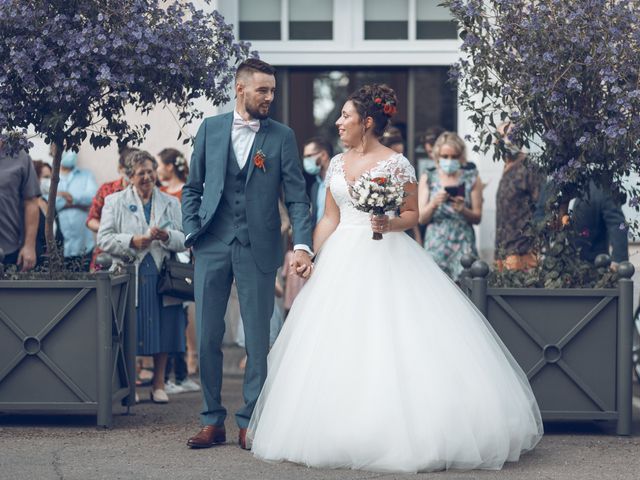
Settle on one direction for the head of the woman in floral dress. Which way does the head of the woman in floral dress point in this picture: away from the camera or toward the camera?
toward the camera

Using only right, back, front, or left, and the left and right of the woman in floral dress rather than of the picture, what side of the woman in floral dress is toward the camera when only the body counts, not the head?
front

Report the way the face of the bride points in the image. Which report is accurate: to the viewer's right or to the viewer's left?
to the viewer's left

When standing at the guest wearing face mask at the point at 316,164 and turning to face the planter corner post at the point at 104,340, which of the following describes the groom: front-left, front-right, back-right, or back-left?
front-left

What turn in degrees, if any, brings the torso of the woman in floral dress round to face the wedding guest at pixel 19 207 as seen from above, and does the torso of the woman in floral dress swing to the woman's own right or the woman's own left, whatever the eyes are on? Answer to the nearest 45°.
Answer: approximately 45° to the woman's own right

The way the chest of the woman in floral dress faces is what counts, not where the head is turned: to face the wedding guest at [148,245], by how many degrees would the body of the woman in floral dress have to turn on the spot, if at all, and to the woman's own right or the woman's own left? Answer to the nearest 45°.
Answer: approximately 45° to the woman's own right

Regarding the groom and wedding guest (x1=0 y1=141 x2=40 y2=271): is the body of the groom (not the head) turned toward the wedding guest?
no

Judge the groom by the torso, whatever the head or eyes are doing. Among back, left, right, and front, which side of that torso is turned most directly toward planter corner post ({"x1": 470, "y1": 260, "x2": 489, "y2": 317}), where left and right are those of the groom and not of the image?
left

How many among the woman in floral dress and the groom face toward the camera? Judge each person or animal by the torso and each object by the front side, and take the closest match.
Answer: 2

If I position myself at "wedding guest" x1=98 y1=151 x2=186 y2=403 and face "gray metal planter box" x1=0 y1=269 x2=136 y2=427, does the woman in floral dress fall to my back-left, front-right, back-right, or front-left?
back-left

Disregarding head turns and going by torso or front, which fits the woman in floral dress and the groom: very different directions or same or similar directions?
same or similar directions

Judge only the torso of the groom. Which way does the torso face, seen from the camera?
toward the camera

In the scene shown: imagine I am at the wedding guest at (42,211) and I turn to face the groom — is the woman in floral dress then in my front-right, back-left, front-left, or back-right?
front-left

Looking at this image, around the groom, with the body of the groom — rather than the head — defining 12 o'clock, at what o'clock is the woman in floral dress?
The woman in floral dress is roughly at 7 o'clock from the groom.

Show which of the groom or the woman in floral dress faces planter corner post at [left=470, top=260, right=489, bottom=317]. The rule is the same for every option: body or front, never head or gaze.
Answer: the woman in floral dress

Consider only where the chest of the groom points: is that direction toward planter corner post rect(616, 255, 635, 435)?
no

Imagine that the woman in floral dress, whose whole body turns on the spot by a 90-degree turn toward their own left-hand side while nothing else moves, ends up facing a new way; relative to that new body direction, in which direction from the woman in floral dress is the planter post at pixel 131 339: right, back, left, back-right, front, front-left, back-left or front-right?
back-right
